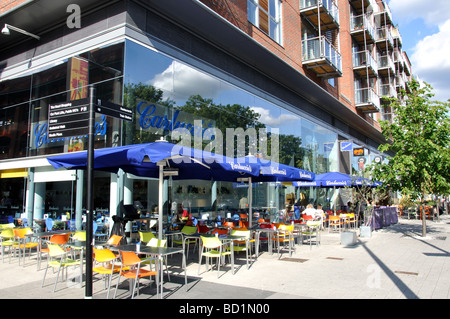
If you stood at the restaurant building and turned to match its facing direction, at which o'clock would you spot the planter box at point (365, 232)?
The planter box is roughly at 10 o'clock from the restaurant building.

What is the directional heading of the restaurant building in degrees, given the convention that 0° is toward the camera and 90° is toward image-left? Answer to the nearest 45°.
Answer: approximately 315°

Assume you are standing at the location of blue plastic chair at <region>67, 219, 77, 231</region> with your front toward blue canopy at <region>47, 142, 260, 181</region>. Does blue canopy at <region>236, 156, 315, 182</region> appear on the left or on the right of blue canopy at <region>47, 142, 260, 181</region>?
left

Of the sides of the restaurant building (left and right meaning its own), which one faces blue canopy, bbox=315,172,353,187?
left

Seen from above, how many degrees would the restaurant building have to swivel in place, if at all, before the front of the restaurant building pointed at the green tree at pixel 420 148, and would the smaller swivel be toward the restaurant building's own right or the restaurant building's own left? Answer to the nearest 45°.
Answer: approximately 45° to the restaurant building's own left
